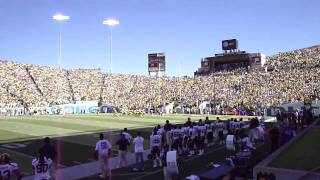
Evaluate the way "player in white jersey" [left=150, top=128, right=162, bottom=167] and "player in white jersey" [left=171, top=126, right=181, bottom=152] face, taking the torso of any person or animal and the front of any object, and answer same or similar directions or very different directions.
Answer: same or similar directions

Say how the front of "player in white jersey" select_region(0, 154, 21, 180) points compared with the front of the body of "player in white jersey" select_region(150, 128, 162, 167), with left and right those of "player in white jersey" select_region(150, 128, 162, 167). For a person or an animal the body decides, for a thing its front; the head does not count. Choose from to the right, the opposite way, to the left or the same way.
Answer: the same way

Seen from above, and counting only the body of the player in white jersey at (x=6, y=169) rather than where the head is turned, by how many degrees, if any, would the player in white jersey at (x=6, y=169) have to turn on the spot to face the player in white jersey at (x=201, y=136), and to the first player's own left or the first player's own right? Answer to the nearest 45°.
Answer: approximately 45° to the first player's own right

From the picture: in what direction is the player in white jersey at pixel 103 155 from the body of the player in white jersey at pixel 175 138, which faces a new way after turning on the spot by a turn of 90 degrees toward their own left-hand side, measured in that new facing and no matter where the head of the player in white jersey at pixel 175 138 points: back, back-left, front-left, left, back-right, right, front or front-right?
front-left

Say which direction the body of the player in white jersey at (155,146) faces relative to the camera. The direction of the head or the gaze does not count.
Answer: away from the camera

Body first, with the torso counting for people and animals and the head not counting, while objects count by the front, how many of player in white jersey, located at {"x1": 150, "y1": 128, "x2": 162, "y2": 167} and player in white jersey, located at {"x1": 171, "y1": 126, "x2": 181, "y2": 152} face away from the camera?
2

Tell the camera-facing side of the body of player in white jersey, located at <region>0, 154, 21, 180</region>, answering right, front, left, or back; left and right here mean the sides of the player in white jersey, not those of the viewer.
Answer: back

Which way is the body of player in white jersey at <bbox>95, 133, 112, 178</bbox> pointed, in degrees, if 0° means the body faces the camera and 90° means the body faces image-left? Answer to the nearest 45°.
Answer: approximately 180°

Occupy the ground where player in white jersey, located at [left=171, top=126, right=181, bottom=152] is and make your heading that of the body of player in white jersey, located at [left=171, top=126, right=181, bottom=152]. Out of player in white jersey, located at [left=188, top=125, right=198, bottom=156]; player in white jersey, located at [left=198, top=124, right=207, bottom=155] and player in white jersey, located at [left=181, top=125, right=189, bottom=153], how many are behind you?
0

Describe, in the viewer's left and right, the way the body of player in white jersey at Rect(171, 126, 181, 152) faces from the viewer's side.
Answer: facing away from the viewer

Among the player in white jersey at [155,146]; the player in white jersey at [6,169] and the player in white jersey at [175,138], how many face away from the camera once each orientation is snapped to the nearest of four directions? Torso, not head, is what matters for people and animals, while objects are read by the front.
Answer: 3

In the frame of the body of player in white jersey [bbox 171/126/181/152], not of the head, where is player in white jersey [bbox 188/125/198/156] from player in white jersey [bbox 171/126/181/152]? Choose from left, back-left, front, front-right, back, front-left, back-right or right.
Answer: front-right

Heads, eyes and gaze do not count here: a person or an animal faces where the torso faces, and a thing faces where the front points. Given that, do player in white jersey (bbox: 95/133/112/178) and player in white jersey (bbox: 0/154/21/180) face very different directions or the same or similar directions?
same or similar directions
